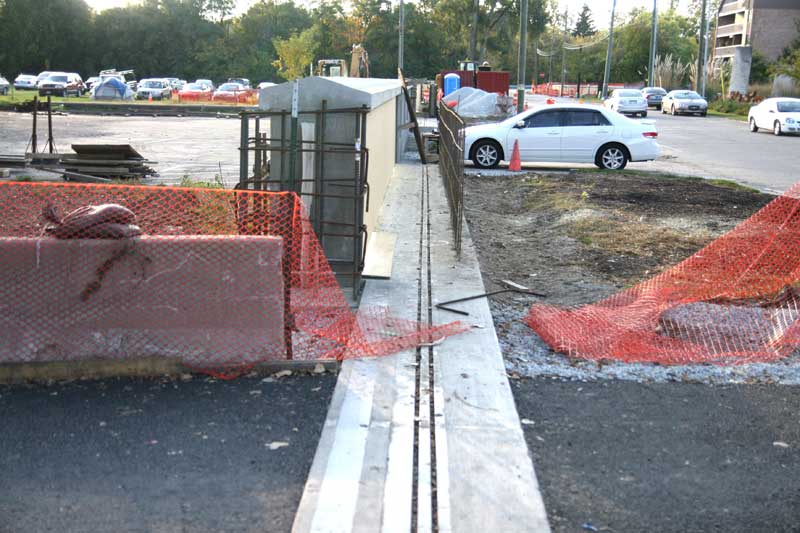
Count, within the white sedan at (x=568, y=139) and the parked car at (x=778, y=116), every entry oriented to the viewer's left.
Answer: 1

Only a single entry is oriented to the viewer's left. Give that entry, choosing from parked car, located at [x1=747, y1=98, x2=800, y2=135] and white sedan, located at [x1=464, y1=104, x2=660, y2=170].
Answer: the white sedan

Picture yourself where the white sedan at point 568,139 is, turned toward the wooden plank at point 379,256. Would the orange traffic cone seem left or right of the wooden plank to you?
right

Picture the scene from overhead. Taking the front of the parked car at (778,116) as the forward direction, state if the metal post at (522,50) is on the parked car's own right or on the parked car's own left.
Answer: on the parked car's own right

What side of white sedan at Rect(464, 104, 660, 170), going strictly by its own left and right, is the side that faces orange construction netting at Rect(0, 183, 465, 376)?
left

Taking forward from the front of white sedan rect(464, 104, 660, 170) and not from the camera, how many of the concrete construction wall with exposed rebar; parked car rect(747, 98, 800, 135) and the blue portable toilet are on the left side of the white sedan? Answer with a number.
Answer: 1

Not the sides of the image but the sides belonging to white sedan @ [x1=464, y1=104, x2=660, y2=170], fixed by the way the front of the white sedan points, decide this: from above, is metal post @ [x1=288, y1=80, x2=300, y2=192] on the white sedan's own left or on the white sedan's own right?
on the white sedan's own left

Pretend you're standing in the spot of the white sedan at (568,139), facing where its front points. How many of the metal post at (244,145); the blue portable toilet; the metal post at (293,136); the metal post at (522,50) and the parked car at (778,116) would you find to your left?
2

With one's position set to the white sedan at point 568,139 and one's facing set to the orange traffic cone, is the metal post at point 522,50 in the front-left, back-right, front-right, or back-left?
back-right

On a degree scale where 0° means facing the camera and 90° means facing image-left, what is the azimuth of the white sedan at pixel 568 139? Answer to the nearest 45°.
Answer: approximately 90°
